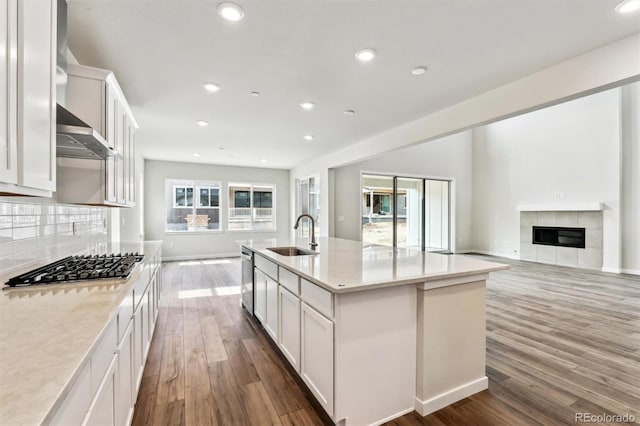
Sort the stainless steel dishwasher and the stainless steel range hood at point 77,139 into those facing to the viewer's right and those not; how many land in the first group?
1

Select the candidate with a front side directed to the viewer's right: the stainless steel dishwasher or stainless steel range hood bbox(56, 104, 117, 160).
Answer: the stainless steel range hood

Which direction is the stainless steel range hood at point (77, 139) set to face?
to the viewer's right

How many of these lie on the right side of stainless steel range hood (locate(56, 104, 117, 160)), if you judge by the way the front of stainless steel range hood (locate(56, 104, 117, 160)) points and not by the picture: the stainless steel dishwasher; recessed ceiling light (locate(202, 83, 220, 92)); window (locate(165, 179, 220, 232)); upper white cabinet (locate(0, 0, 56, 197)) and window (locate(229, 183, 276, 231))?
1

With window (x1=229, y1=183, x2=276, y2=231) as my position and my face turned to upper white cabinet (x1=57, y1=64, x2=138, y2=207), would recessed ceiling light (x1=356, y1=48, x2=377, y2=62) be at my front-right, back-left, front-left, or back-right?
front-left

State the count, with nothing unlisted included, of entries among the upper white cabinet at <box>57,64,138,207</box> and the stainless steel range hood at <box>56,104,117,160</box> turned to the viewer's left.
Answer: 0

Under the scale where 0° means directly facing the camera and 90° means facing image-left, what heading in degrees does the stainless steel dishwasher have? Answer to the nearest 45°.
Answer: approximately 90°

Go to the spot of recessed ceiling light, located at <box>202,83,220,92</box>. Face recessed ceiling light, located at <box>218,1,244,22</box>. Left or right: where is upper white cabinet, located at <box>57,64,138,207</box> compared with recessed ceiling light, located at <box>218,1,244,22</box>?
right

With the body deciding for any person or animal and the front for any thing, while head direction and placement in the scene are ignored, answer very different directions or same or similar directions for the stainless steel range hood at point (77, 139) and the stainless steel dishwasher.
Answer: very different directions

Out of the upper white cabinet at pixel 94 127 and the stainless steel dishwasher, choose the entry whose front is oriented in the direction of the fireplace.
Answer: the upper white cabinet

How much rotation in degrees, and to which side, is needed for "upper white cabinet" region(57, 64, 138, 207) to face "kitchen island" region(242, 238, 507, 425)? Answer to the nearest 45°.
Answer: approximately 45° to its right

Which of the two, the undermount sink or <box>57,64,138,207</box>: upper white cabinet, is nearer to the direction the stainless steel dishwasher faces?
the upper white cabinet

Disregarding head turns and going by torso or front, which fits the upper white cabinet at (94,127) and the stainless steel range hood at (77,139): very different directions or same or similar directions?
same or similar directions

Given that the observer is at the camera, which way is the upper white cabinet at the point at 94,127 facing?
facing to the right of the viewer
